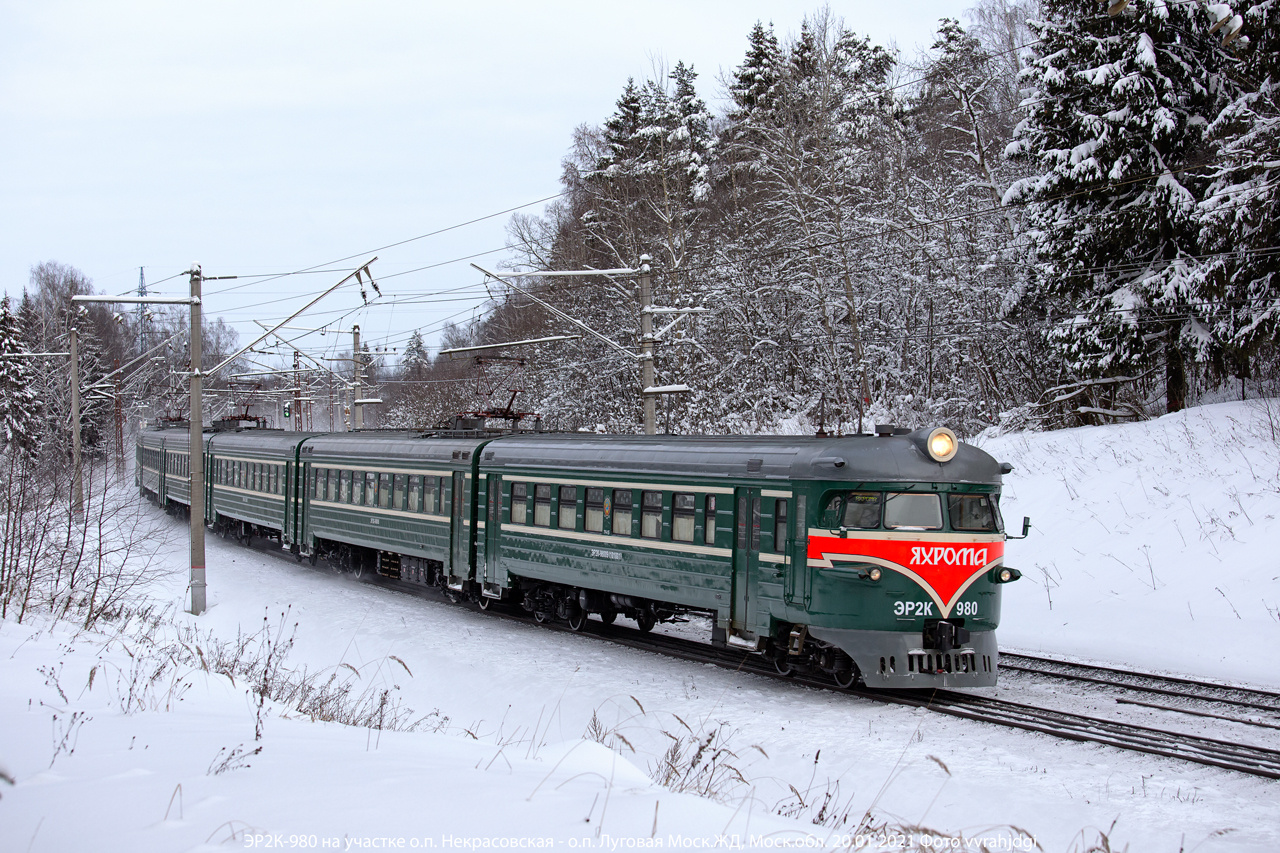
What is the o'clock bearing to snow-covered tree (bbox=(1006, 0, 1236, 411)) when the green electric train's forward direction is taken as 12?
The snow-covered tree is roughly at 9 o'clock from the green electric train.

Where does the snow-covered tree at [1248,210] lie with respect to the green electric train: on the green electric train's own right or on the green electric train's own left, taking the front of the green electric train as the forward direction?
on the green electric train's own left

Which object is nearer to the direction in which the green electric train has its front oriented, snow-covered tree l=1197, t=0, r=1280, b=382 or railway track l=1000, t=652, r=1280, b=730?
the railway track

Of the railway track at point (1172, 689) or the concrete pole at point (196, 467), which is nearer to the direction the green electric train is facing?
the railway track

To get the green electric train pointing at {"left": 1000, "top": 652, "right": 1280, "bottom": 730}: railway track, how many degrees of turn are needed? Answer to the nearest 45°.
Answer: approximately 45° to its left

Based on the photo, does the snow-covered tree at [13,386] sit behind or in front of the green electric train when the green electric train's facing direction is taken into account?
behind

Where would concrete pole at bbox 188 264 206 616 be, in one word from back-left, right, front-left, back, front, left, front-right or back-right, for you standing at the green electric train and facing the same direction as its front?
back

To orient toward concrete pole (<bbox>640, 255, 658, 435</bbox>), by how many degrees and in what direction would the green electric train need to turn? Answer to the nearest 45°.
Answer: approximately 135° to its left

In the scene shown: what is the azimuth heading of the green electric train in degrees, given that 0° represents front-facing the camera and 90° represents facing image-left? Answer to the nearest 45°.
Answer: approximately 315°

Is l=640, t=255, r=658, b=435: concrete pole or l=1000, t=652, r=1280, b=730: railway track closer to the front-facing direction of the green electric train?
the railway track
